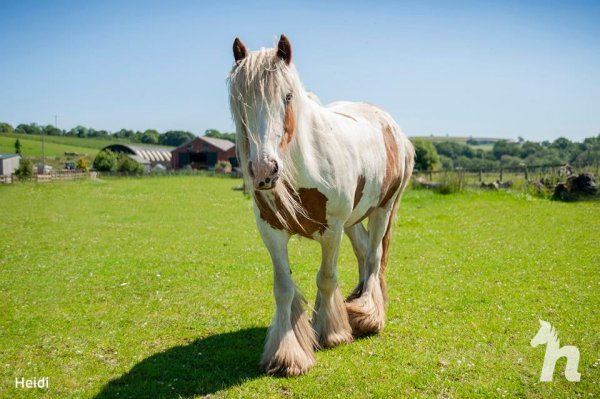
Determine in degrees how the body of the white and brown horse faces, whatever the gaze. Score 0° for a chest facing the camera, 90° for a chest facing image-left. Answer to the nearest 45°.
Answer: approximately 45°

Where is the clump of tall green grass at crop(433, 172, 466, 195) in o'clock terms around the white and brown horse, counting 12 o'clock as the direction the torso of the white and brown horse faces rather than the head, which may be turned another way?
The clump of tall green grass is roughly at 5 o'clock from the white and brown horse.

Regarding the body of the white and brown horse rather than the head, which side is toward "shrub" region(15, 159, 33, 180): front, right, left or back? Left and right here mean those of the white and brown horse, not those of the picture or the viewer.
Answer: right
